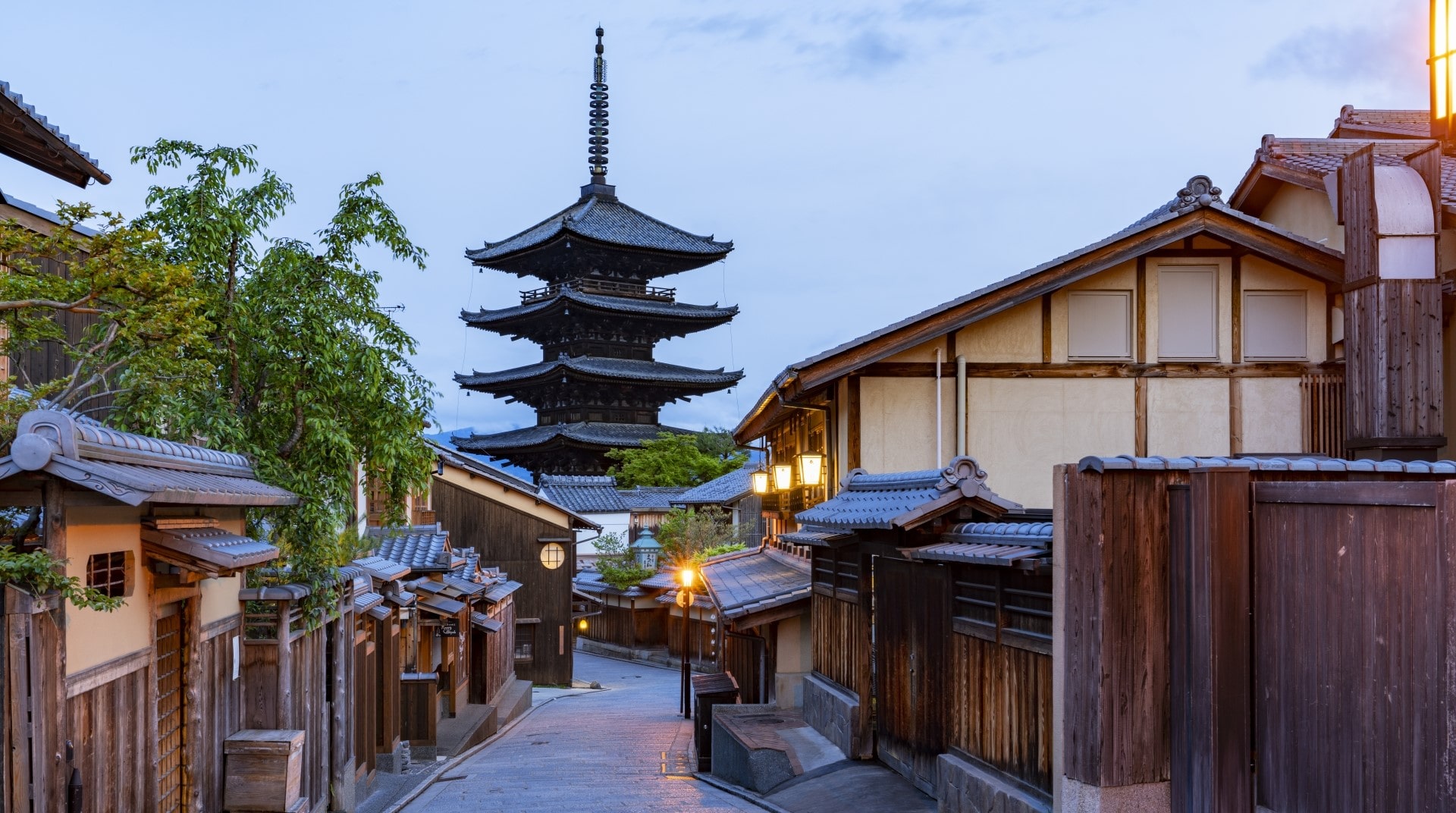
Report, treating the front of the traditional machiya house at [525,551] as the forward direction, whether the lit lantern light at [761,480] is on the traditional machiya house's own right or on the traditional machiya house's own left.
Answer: on the traditional machiya house's own right

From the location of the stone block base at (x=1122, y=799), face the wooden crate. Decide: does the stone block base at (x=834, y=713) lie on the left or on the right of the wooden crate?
right

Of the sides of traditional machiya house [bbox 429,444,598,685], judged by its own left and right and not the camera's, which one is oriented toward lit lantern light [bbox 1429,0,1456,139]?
right

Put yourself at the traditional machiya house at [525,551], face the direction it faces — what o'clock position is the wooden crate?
The wooden crate is roughly at 3 o'clock from the traditional machiya house.

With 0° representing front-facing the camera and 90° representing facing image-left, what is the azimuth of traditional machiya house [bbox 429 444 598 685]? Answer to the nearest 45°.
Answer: approximately 270°

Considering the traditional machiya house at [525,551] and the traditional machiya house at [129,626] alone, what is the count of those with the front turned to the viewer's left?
0

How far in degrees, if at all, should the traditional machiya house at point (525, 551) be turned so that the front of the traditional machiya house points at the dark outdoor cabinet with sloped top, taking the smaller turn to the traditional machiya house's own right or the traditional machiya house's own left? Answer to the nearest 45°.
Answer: approximately 90° to the traditional machiya house's own right

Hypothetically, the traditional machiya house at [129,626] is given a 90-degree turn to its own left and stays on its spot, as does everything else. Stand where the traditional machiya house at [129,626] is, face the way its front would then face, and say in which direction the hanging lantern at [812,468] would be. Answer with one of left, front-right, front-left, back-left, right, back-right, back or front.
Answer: front

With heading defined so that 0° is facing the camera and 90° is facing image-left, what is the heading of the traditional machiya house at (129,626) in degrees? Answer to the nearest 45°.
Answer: approximately 315°
